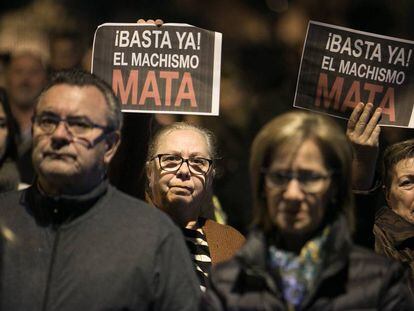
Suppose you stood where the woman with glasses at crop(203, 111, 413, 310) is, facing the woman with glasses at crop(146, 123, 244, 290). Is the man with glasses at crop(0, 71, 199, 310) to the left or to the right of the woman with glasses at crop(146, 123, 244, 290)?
left

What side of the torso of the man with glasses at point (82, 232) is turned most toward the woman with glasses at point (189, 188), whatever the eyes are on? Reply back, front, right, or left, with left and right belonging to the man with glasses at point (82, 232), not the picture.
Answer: back

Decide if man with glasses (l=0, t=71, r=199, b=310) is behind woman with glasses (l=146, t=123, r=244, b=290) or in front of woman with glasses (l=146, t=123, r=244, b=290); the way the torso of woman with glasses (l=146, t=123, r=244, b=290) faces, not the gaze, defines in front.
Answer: in front

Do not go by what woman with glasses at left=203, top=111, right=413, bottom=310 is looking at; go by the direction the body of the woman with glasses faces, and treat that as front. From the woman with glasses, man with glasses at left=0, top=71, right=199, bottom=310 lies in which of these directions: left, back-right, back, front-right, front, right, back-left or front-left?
right

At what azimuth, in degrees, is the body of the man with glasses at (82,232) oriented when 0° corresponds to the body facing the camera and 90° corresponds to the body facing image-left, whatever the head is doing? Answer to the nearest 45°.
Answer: approximately 45°

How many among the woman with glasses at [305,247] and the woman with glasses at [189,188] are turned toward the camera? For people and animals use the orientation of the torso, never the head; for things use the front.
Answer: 2

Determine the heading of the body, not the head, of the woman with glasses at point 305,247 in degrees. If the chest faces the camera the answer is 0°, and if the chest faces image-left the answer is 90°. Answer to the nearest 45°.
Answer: approximately 0°

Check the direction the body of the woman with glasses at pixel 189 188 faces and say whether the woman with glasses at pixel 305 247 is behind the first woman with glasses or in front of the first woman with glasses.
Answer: in front

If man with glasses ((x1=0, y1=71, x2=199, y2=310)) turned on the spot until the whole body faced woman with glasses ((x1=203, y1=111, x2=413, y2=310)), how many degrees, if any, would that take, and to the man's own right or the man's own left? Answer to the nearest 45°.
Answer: approximately 135° to the man's own left
